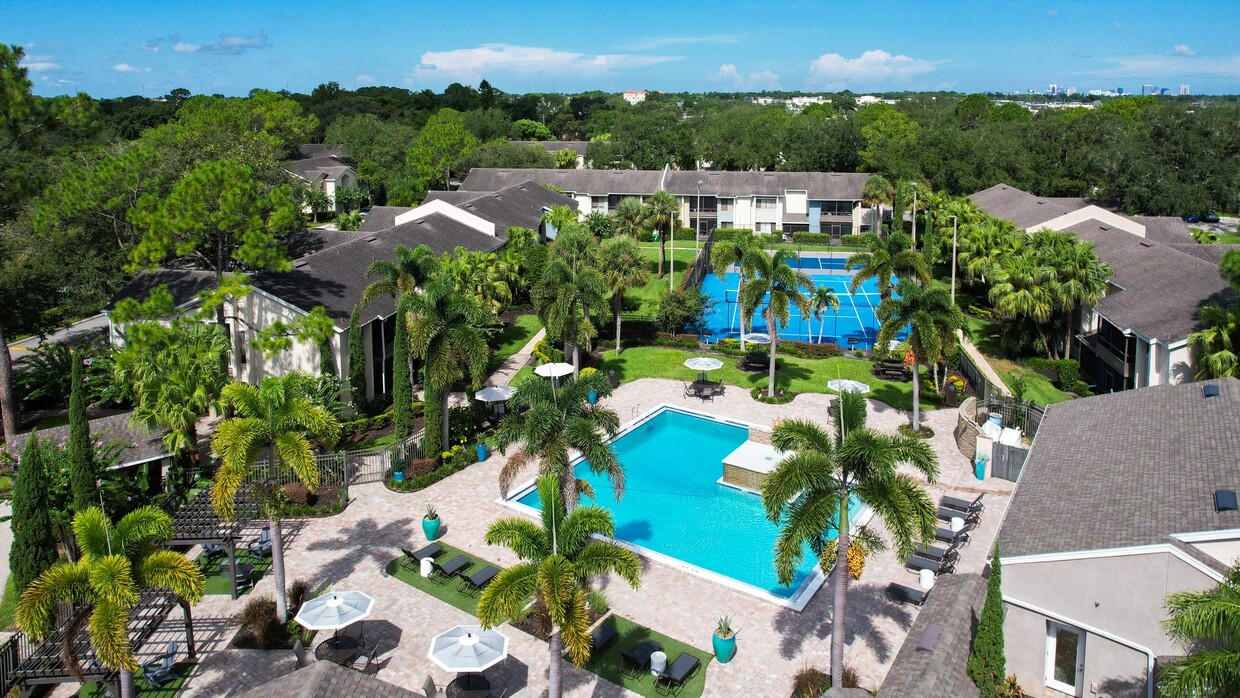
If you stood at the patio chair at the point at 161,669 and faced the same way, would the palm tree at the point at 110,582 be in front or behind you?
in front

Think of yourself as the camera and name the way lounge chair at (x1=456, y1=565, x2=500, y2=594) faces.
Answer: facing away from the viewer and to the right of the viewer

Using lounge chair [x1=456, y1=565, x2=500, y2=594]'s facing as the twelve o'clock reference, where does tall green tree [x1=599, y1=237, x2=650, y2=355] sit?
The tall green tree is roughly at 11 o'clock from the lounge chair.

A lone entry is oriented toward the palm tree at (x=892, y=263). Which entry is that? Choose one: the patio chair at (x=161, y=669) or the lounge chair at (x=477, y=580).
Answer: the lounge chair

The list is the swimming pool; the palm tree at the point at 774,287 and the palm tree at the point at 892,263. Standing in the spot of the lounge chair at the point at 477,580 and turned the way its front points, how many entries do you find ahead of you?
3

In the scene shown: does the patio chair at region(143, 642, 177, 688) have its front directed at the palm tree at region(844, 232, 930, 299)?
no

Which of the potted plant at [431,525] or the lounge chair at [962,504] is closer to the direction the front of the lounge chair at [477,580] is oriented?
the lounge chair

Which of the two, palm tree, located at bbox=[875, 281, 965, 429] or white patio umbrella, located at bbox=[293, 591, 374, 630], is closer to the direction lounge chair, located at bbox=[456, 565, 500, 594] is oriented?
the palm tree

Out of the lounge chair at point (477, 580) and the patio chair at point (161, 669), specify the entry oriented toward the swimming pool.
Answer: the lounge chair

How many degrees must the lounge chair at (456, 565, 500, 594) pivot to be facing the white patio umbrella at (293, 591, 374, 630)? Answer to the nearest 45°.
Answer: approximately 180°
